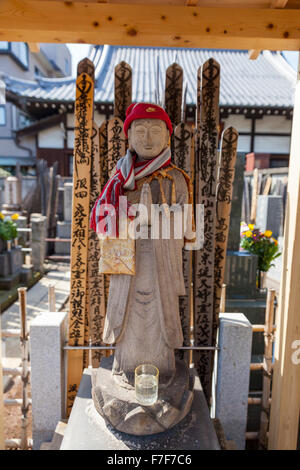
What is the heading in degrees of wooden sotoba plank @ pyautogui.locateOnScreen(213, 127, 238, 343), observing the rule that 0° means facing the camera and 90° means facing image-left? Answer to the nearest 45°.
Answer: approximately 0°

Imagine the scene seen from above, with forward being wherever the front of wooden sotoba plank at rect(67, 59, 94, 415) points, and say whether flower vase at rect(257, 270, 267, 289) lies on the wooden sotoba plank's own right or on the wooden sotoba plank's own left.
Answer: on the wooden sotoba plank's own left

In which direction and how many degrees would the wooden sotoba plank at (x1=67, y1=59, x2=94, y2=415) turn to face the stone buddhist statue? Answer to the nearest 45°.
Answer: approximately 45° to its left

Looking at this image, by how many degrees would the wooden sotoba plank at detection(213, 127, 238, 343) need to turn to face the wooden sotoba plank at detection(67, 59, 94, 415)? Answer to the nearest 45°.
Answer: approximately 90° to its right

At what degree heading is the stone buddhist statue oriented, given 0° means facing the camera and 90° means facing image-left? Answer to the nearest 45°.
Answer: approximately 0°
